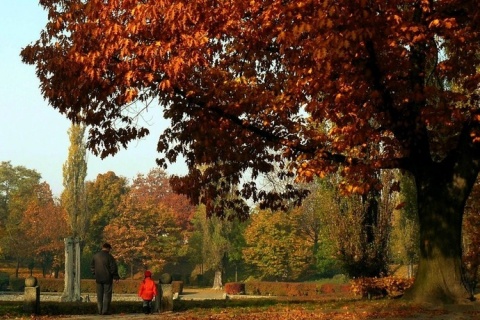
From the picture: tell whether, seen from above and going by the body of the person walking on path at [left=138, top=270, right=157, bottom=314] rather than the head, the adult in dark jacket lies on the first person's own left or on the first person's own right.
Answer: on the first person's own left

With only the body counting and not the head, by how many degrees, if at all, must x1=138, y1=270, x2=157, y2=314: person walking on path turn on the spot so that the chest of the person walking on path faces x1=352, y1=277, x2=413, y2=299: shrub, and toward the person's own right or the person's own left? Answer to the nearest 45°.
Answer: approximately 45° to the person's own right

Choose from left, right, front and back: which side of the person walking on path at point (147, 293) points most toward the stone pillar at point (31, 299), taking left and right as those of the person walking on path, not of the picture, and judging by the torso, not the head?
left

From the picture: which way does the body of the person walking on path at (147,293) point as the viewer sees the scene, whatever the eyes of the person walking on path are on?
away from the camera

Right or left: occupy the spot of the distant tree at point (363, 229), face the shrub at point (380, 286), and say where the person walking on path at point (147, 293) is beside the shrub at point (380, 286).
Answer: right

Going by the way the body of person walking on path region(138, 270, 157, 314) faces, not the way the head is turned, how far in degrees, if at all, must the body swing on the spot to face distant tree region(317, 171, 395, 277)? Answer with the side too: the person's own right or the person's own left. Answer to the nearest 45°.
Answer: approximately 45° to the person's own right
